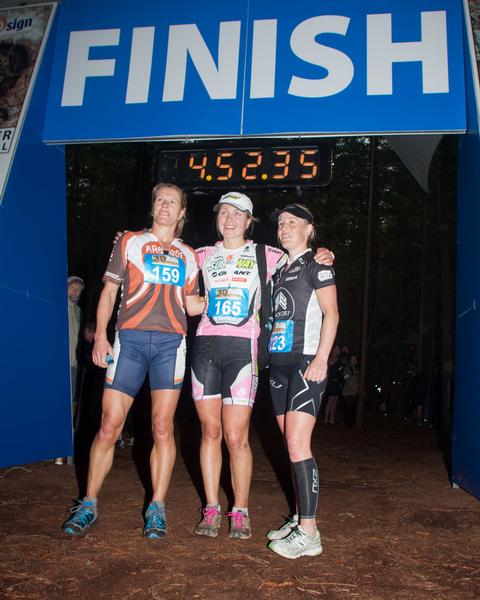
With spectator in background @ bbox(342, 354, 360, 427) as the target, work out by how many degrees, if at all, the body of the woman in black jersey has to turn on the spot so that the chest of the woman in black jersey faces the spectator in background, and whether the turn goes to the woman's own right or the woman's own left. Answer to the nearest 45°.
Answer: approximately 135° to the woman's own right

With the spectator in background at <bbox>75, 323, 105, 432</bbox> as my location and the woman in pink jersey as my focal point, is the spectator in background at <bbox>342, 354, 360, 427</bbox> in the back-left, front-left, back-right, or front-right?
back-left

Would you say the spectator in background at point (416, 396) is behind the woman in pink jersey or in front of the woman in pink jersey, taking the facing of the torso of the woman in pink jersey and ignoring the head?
behind

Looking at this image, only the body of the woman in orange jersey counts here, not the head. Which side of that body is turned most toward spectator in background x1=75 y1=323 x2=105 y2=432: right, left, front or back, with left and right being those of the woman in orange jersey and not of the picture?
back

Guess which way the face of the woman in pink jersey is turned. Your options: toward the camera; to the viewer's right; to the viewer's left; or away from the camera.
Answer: toward the camera

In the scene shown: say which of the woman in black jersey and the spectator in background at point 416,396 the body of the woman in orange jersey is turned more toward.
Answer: the woman in black jersey

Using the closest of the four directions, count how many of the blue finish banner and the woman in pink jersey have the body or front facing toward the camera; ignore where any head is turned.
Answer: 2

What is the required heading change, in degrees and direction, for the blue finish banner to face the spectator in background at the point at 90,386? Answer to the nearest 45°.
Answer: approximately 135° to its right

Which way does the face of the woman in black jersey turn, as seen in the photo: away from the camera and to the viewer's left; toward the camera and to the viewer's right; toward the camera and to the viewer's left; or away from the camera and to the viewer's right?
toward the camera and to the viewer's left

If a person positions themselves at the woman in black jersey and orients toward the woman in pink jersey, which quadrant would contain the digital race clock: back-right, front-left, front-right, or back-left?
front-right

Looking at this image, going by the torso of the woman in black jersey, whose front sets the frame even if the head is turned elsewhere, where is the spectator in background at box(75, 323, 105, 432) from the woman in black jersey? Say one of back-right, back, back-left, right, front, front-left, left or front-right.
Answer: right

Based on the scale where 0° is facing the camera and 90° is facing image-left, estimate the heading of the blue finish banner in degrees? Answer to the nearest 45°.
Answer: approximately 0°

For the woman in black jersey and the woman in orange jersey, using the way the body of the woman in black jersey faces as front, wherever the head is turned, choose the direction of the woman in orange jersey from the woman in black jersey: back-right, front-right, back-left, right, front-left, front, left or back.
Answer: front-right

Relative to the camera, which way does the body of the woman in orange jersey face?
toward the camera

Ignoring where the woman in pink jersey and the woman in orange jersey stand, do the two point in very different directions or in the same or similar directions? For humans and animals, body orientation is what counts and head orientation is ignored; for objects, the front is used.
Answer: same or similar directions
